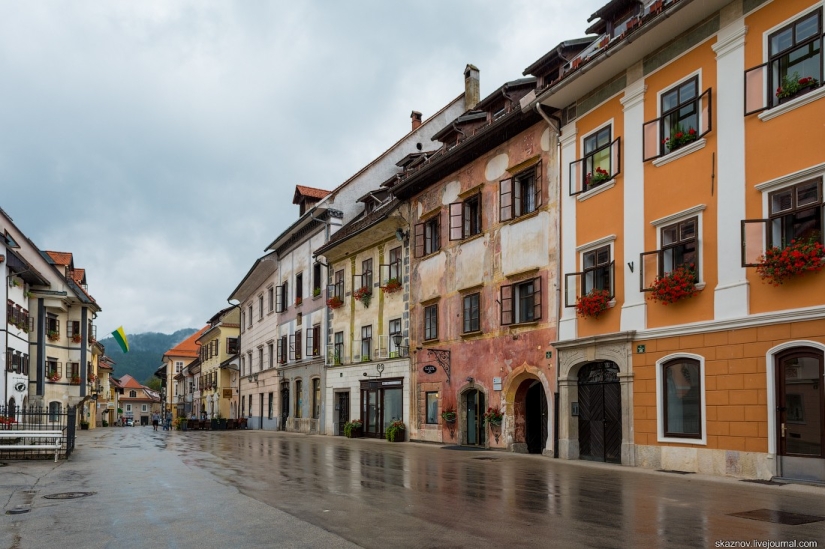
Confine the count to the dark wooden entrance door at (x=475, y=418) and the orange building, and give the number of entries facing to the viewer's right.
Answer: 0

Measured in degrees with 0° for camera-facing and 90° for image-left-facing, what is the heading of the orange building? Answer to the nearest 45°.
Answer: approximately 45°

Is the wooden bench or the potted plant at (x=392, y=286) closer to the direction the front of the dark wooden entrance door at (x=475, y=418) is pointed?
the wooden bench

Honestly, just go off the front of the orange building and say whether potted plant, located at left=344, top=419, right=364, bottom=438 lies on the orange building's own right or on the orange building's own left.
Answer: on the orange building's own right

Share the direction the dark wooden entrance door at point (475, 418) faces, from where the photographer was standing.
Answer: facing the viewer and to the left of the viewer

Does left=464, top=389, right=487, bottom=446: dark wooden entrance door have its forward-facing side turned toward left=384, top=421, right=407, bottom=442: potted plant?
no

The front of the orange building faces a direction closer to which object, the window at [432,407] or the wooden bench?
the wooden bench

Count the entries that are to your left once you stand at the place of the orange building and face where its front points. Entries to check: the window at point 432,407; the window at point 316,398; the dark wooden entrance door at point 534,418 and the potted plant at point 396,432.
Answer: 0

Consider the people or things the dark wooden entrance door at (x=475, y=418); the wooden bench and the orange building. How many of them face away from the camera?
0

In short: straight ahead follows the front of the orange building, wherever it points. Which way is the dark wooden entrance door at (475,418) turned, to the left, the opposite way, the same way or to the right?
the same way
